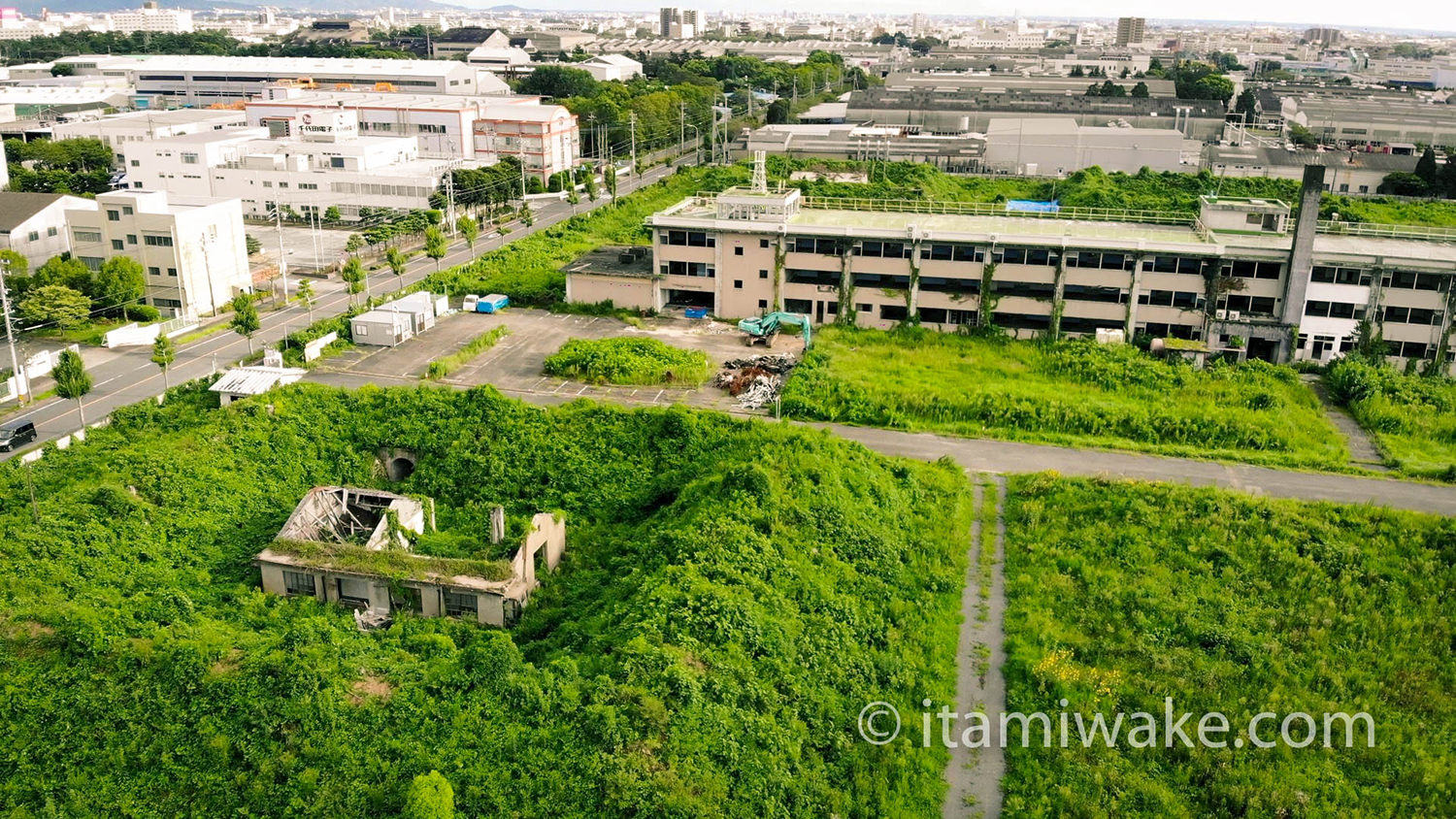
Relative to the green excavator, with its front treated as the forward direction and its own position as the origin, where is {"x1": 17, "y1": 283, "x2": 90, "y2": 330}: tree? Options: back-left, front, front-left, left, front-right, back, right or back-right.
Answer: back

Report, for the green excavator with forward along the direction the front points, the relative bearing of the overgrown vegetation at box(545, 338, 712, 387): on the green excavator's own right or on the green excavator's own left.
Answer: on the green excavator's own right

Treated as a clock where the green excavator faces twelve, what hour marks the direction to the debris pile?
The debris pile is roughly at 3 o'clock from the green excavator.

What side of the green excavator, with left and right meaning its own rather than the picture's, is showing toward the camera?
right

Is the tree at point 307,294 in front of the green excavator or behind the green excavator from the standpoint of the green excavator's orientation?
behind

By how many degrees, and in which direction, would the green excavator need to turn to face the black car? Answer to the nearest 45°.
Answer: approximately 135° to its right

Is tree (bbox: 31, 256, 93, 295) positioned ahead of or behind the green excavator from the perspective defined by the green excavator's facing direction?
behind

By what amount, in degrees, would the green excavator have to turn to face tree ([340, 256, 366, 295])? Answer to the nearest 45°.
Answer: approximately 180°

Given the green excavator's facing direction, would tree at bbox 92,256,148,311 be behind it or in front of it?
behind
